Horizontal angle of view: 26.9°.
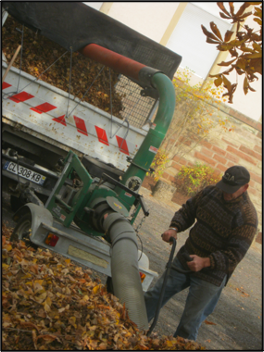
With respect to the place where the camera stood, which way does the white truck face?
facing away from the viewer

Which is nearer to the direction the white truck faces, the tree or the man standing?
the tree

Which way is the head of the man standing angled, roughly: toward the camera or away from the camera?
toward the camera

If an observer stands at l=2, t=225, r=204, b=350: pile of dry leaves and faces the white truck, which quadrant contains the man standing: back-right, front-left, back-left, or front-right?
front-right

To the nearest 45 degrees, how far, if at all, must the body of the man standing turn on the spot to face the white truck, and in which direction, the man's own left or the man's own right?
approximately 90° to the man's own right

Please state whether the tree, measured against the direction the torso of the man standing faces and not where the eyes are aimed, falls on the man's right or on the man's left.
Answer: on the man's right

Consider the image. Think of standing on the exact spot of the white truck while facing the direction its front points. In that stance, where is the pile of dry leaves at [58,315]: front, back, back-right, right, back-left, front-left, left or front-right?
back

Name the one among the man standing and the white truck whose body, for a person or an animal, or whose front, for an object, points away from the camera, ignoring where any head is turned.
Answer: the white truck

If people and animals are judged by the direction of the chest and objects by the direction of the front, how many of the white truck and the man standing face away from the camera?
1
